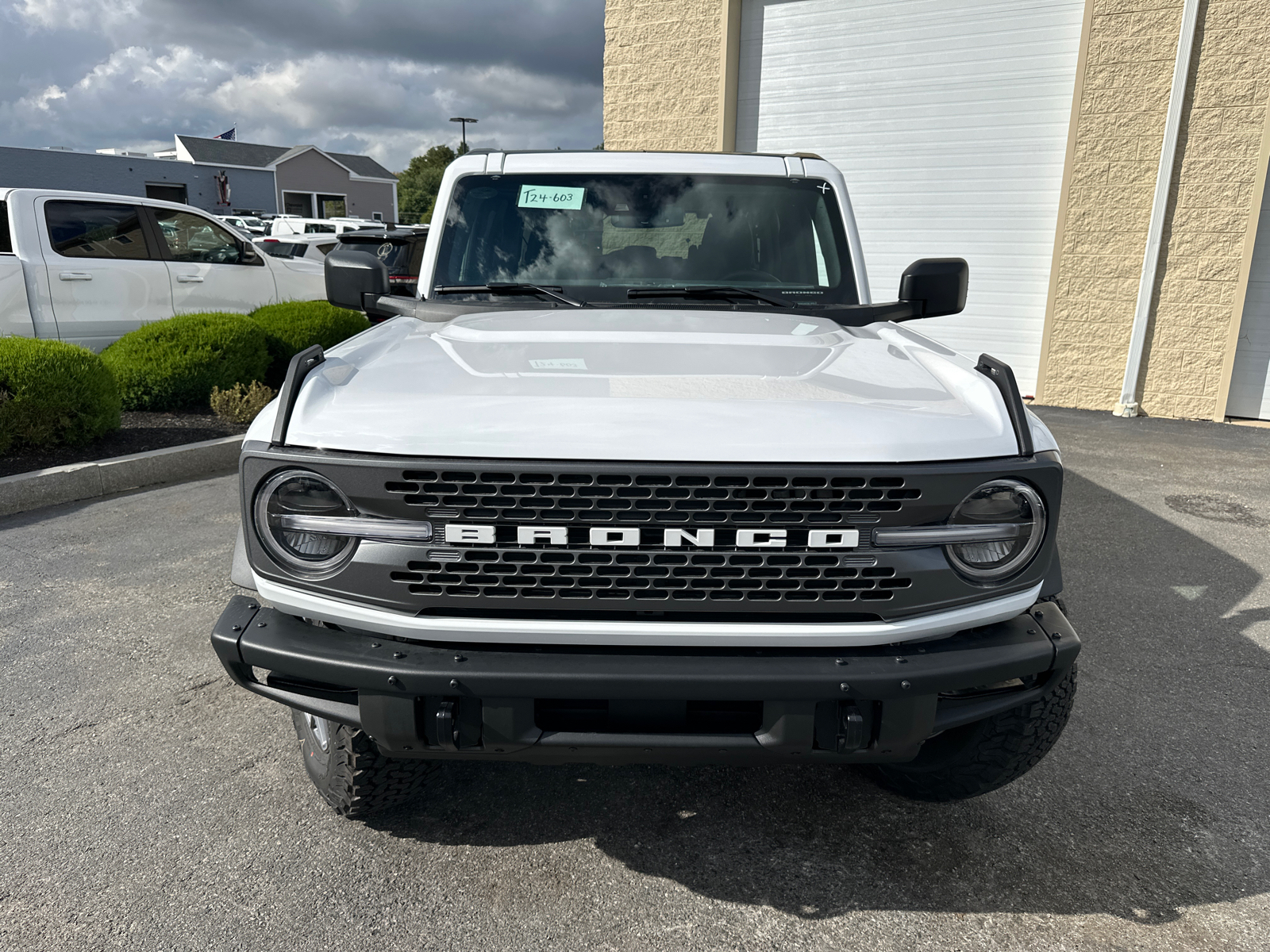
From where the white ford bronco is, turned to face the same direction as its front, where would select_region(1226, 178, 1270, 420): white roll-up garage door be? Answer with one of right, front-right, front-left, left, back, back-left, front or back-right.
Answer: back-left

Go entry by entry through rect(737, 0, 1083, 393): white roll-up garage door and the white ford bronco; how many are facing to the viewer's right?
0

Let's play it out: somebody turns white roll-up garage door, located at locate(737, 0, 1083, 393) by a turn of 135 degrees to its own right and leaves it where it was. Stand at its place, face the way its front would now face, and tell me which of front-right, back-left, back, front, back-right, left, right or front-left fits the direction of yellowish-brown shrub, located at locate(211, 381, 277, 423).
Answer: left

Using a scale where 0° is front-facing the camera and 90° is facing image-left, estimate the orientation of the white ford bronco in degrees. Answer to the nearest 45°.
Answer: approximately 0°

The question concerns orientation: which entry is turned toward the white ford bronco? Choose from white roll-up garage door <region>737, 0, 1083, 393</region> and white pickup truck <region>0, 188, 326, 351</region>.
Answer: the white roll-up garage door

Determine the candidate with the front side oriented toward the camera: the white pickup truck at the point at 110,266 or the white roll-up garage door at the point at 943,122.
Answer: the white roll-up garage door

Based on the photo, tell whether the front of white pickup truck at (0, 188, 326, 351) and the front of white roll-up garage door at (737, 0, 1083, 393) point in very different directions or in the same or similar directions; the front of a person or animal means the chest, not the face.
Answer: very different directions

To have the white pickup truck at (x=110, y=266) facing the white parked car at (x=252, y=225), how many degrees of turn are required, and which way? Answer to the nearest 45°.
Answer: approximately 45° to its left

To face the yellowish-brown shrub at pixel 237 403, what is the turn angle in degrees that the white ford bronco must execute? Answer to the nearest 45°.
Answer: approximately 135° to its right

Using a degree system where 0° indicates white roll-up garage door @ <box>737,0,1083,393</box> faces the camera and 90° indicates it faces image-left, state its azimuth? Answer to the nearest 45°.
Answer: approximately 0°

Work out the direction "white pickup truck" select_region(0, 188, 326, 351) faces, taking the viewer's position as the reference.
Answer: facing away from the viewer and to the right of the viewer

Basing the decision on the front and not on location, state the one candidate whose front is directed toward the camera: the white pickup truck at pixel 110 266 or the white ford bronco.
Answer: the white ford bronco

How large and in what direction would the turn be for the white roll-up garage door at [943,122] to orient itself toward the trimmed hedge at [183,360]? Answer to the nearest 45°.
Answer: approximately 45° to its right

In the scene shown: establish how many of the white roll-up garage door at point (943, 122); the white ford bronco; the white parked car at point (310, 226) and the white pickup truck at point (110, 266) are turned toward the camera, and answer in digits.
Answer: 2

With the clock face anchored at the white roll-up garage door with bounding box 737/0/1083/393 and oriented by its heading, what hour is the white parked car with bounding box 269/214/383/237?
The white parked car is roughly at 4 o'clock from the white roll-up garage door.
